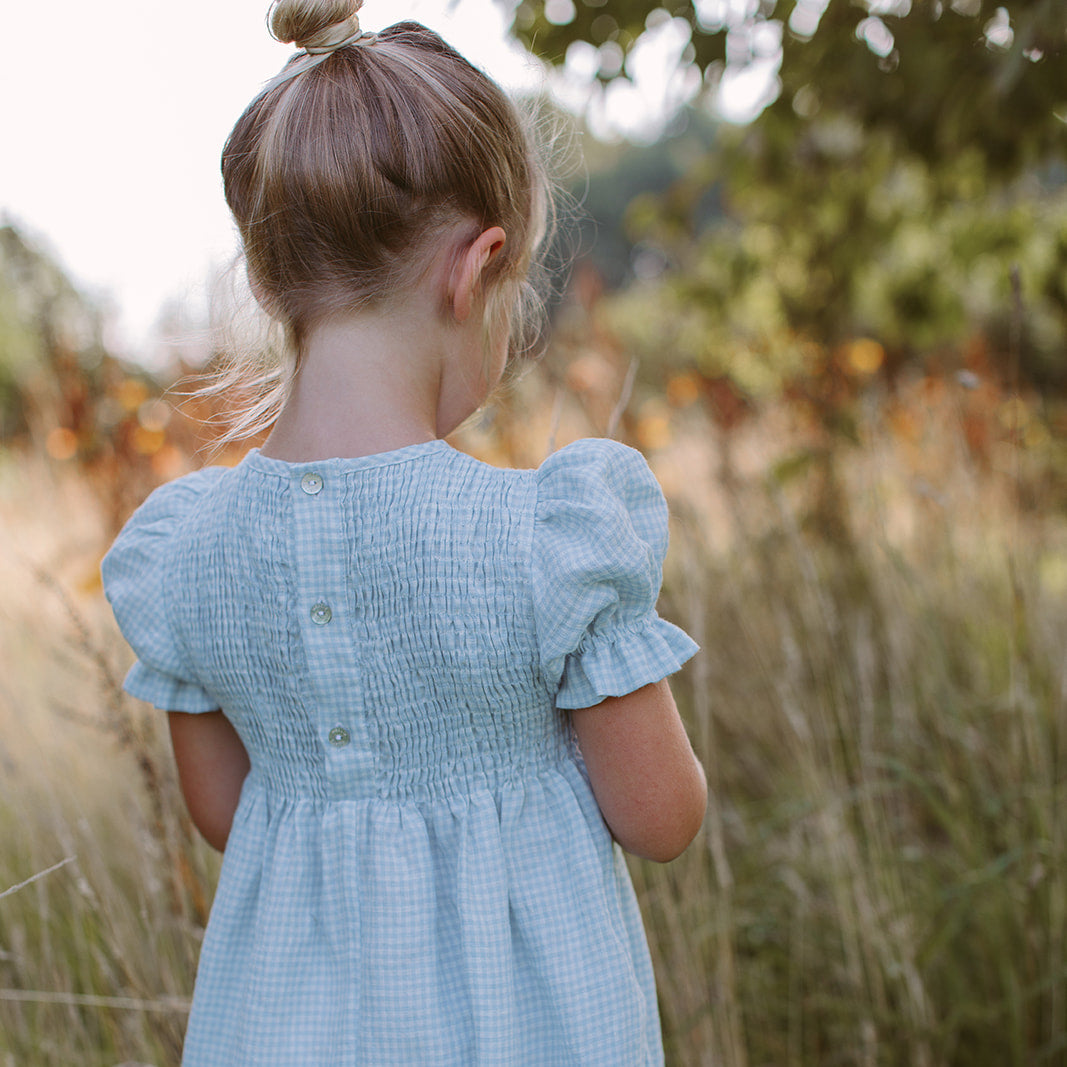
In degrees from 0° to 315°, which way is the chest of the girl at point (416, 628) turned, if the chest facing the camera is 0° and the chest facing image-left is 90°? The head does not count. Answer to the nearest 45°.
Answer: approximately 225°
